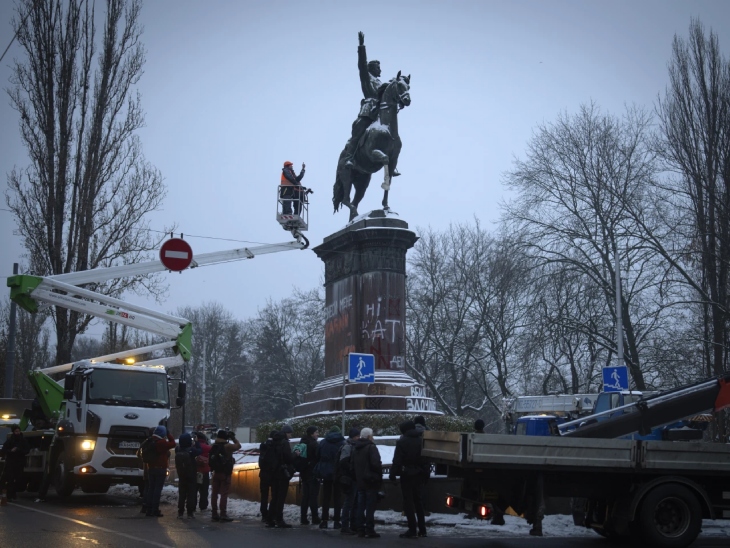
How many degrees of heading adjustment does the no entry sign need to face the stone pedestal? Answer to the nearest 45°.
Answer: approximately 135° to its left

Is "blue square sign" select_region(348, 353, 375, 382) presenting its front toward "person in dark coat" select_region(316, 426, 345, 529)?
yes

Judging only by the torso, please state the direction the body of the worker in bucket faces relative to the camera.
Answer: to the viewer's right

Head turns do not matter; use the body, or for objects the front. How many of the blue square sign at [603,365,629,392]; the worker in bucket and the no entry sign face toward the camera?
2

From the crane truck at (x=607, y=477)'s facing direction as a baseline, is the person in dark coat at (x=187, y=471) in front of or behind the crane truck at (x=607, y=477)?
behind

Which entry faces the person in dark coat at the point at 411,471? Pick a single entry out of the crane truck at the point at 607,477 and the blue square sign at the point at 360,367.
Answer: the blue square sign

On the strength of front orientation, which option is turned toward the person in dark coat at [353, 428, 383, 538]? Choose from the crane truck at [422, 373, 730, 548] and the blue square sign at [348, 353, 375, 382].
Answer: the blue square sign

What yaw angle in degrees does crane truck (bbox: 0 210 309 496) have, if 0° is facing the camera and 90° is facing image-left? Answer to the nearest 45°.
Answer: approximately 315°
